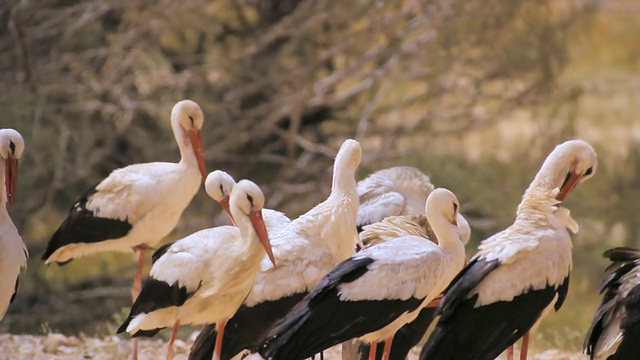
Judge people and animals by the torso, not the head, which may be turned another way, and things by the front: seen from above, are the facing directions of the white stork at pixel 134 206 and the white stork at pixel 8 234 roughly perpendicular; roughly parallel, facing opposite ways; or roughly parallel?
roughly perpendicular

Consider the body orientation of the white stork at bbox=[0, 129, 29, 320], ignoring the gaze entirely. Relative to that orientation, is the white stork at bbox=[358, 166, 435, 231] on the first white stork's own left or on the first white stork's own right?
on the first white stork's own left

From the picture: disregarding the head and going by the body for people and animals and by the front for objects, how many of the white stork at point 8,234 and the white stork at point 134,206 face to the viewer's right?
1

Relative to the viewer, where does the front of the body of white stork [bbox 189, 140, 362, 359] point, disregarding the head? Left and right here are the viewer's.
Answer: facing away from the viewer and to the right of the viewer

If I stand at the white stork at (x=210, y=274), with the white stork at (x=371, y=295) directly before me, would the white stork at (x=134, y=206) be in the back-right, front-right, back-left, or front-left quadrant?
back-left

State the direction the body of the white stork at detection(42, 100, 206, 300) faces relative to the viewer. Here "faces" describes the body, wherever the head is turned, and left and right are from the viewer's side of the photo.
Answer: facing to the right of the viewer

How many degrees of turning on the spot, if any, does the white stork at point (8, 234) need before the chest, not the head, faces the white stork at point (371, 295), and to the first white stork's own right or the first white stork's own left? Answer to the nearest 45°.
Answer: approximately 45° to the first white stork's own left
